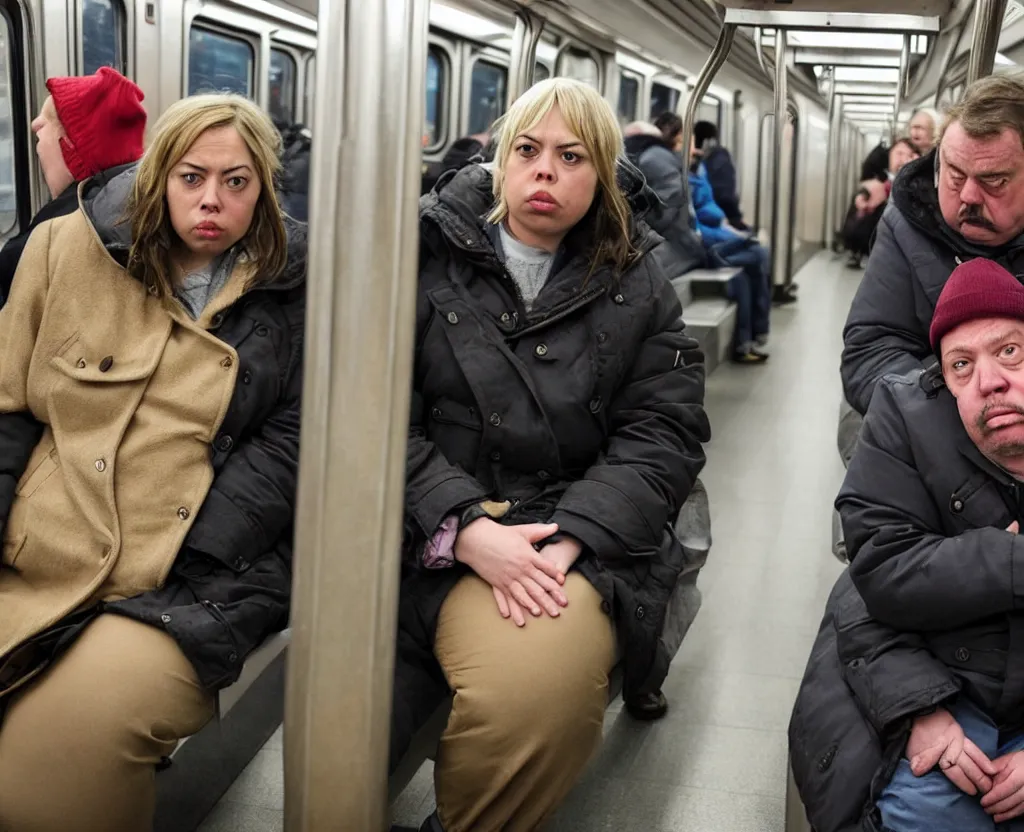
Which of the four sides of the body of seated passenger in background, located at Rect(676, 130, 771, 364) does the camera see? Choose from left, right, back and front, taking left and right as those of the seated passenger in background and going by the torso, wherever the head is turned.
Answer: right

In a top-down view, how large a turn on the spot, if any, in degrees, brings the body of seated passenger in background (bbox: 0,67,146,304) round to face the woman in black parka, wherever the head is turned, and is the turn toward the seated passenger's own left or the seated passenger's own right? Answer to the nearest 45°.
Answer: approximately 135° to the seated passenger's own left

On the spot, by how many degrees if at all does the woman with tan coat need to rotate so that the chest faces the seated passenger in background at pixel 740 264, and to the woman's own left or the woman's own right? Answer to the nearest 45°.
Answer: approximately 135° to the woman's own left

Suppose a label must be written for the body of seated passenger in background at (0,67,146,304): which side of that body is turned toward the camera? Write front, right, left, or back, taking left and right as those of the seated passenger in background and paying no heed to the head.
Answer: left

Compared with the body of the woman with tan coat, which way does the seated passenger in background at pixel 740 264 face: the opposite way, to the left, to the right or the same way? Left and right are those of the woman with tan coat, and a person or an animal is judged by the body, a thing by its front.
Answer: to the left

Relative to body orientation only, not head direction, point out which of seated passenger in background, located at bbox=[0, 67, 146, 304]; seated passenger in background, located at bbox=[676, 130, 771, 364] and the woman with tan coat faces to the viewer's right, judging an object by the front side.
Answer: seated passenger in background, located at bbox=[676, 130, 771, 364]

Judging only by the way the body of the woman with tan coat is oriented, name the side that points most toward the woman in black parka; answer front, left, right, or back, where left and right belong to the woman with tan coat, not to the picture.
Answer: left

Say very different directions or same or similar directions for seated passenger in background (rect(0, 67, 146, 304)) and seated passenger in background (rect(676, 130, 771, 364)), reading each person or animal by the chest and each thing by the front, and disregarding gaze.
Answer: very different directions

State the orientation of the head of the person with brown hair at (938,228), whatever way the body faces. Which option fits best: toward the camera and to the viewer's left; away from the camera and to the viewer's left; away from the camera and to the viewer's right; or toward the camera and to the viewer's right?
toward the camera and to the viewer's left

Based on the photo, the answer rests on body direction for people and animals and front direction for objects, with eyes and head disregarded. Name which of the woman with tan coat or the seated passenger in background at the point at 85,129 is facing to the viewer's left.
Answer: the seated passenger in background

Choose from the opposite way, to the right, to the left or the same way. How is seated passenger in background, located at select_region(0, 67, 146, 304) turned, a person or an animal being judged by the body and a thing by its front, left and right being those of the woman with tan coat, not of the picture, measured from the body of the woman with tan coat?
to the right

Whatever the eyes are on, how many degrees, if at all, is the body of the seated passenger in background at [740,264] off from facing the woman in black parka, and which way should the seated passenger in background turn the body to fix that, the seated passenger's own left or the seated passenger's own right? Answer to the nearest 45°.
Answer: approximately 90° to the seated passenger's own right

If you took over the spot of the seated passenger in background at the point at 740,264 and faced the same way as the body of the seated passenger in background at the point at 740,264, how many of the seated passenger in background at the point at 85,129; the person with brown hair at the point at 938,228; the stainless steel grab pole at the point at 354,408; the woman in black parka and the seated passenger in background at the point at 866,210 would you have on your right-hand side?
4

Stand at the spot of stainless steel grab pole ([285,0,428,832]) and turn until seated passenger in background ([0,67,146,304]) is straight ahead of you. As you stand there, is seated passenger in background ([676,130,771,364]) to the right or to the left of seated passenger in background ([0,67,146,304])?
right
